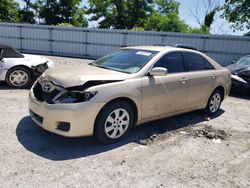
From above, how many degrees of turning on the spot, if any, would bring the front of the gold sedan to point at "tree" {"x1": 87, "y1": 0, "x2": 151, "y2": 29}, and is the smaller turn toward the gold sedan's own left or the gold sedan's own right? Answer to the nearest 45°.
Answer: approximately 135° to the gold sedan's own right

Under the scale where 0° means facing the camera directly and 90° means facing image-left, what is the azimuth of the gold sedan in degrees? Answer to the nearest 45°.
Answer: approximately 45°

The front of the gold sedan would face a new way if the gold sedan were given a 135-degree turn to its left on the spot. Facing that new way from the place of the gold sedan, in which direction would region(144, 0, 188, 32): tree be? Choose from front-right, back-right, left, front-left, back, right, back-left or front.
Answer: left

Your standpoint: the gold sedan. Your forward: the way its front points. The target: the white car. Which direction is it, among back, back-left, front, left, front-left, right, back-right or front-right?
right

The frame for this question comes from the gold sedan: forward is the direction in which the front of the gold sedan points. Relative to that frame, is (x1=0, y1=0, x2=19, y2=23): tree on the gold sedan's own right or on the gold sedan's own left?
on the gold sedan's own right

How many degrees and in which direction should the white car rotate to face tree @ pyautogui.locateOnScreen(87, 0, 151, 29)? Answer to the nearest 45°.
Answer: approximately 45° to its left

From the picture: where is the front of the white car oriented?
to the viewer's right

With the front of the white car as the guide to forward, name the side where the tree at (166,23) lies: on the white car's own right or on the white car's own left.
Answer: on the white car's own left

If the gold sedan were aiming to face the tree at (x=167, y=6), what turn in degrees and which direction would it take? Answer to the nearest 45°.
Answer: approximately 135° to its right

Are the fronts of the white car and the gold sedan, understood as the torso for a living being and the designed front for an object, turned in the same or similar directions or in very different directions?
very different directions

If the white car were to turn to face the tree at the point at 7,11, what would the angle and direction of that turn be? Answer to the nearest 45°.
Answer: approximately 90° to its left
